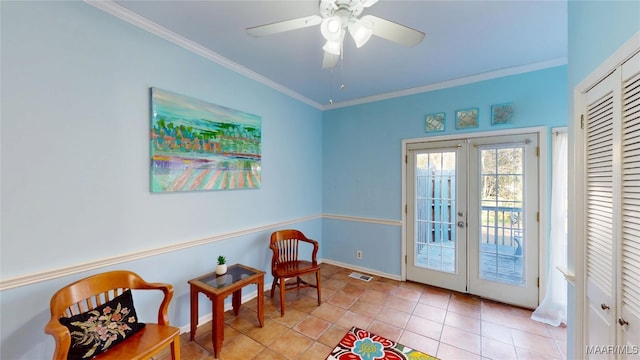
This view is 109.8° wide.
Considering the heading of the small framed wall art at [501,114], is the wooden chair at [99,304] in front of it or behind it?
in front

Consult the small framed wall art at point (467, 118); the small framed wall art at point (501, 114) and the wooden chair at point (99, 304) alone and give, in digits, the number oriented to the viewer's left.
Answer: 0

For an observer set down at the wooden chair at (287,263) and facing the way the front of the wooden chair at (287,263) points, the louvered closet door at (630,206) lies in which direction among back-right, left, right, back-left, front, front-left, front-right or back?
front

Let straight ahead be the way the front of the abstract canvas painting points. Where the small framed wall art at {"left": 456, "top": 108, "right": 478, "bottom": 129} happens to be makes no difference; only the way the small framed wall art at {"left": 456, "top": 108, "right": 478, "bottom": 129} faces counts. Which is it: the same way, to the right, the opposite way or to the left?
to the right

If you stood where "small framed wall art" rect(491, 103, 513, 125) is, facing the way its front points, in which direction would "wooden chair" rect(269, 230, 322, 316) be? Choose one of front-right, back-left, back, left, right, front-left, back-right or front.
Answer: front-right

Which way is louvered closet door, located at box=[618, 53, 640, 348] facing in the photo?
to the viewer's left

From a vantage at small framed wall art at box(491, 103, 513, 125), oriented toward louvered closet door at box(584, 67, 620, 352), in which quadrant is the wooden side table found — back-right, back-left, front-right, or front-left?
front-right

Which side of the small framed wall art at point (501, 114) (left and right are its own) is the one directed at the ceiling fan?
front

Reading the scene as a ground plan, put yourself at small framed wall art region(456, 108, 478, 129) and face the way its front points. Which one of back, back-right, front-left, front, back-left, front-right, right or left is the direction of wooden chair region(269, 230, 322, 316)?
front-right

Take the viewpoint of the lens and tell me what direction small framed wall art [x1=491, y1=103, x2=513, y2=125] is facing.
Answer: facing the viewer

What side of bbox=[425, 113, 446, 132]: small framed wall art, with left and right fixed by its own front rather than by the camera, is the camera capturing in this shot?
front

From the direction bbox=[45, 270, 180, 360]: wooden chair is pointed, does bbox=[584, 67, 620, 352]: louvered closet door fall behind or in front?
in front

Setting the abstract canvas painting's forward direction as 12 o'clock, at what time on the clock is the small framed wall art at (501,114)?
The small framed wall art is roughly at 11 o'clock from the abstract canvas painting.
